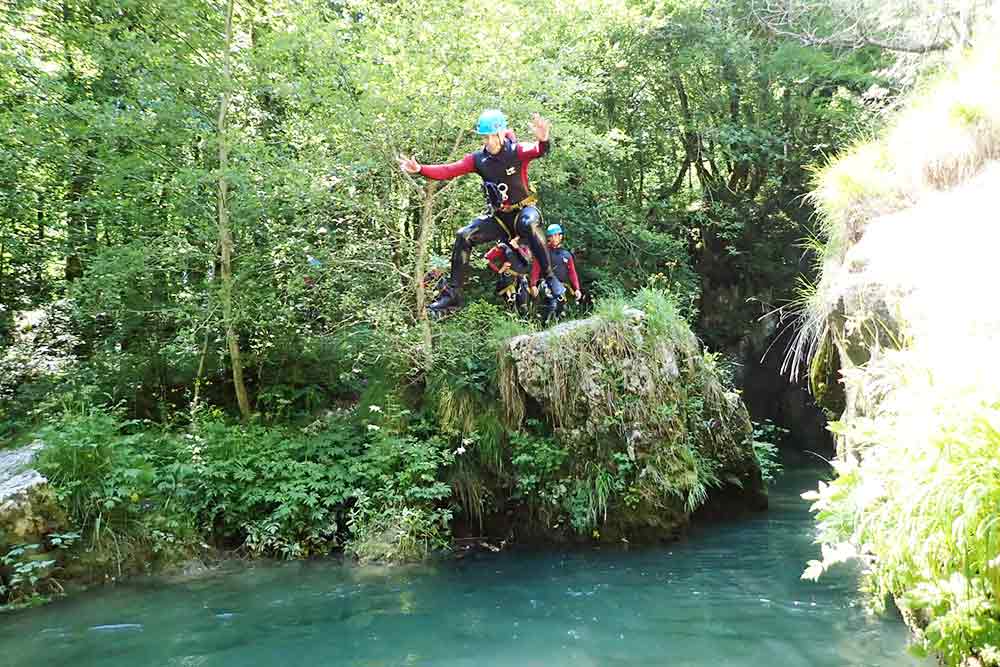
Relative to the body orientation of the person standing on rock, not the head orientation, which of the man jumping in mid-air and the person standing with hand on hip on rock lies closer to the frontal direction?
the man jumping in mid-air

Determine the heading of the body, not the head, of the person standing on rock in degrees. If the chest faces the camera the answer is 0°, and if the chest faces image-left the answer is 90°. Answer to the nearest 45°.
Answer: approximately 0°

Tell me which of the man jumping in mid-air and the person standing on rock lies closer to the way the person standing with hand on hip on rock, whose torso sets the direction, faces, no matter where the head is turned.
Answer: the man jumping in mid-air

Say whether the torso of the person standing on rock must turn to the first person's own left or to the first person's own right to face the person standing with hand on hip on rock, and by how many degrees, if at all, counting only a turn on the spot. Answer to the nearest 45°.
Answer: approximately 45° to the first person's own right

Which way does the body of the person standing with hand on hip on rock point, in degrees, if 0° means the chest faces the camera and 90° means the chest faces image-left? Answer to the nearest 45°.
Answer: approximately 0°

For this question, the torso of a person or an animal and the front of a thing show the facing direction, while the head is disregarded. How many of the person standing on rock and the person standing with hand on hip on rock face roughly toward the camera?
2

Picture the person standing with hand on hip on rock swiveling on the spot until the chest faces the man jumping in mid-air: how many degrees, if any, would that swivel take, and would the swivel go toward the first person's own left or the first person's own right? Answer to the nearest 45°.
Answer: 0° — they already face them
